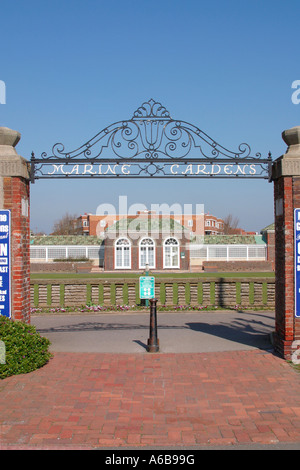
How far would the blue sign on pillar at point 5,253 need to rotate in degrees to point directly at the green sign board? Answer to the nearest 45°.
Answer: approximately 135° to its left

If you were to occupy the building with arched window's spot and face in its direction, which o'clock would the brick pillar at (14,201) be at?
The brick pillar is roughly at 12 o'clock from the building with arched window.

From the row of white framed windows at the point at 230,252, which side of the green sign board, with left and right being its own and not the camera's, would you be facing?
back

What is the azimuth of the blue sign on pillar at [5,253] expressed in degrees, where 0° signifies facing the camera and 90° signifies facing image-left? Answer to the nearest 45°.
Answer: approximately 0°

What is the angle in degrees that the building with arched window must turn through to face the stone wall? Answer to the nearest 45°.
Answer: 0° — it already faces it
